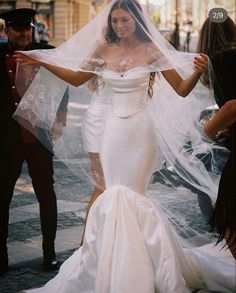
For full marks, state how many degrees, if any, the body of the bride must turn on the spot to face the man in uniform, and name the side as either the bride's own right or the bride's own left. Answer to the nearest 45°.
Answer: approximately 135° to the bride's own right

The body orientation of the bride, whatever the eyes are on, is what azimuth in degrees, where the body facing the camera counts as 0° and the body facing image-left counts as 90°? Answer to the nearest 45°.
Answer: approximately 0°

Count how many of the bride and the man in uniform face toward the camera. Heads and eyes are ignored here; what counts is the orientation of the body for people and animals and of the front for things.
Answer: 2

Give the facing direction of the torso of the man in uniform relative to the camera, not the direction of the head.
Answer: toward the camera

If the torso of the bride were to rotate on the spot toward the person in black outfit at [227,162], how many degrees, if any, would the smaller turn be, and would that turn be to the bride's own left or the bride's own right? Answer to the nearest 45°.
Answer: approximately 45° to the bride's own left

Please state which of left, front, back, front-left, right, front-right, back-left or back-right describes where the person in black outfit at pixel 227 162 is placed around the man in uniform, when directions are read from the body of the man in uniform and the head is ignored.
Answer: front-left

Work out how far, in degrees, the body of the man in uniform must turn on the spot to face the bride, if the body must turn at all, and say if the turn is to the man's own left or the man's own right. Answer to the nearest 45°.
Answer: approximately 45° to the man's own left
